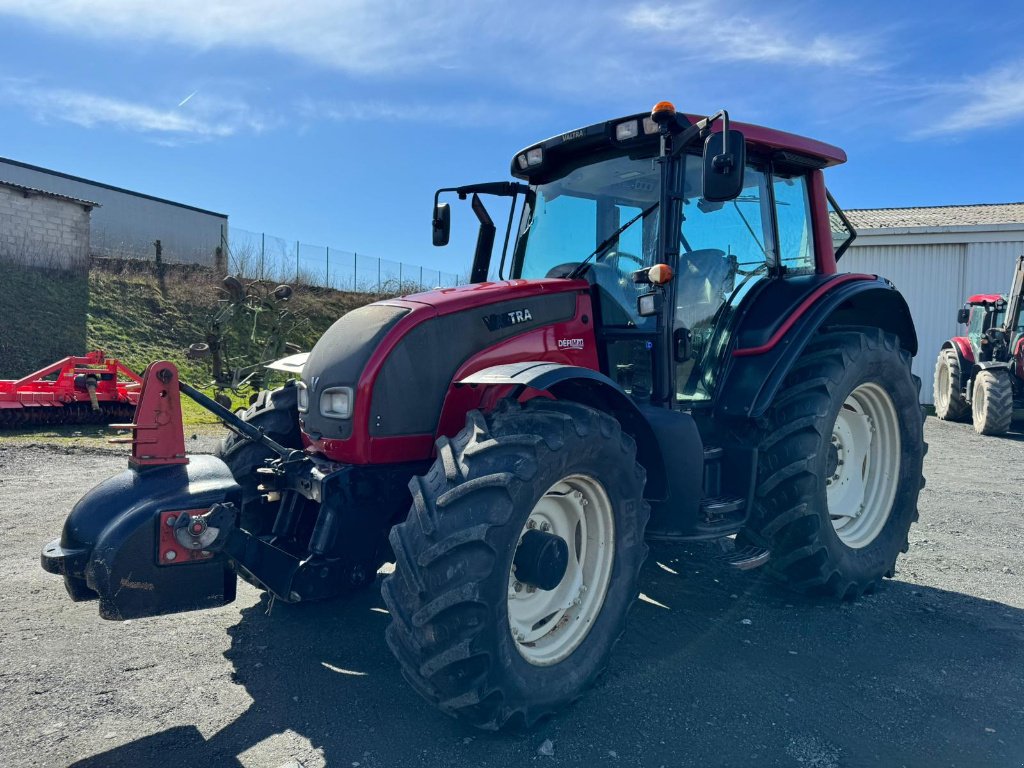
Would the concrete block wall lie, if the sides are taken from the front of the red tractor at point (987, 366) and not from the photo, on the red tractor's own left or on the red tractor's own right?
on the red tractor's own right

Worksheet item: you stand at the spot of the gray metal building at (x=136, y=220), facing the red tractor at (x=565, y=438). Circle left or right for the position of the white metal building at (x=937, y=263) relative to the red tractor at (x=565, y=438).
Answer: left

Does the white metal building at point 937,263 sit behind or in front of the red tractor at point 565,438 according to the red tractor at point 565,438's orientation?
behind

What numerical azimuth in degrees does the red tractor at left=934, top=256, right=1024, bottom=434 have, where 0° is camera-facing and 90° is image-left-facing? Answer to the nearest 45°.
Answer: approximately 315°

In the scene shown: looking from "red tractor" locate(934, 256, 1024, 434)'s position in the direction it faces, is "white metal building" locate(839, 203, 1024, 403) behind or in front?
behind

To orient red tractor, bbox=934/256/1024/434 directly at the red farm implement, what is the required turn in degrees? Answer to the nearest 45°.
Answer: approximately 90° to its right

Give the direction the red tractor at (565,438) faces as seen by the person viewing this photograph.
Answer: facing the viewer and to the left of the viewer

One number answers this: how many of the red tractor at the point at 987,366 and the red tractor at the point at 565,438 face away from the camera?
0

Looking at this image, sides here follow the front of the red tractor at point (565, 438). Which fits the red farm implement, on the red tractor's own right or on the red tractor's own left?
on the red tractor's own right

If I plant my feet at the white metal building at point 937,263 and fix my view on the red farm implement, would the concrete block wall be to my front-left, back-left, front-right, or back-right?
front-right

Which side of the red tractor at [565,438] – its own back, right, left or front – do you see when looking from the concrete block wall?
right

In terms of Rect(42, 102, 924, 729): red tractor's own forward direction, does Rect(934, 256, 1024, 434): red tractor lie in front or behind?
behind

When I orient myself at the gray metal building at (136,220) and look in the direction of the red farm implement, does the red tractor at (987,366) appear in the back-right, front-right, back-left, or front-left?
front-left

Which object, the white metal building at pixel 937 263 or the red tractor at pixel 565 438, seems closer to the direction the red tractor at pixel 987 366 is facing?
the red tractor

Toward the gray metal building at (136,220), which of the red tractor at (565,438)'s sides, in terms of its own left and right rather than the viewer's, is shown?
right
